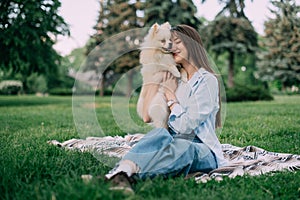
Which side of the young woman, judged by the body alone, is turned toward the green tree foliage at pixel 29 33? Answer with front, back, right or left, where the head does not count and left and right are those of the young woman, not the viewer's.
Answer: right

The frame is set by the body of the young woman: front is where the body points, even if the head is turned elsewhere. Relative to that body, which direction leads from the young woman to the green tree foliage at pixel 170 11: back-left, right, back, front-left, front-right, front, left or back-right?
right

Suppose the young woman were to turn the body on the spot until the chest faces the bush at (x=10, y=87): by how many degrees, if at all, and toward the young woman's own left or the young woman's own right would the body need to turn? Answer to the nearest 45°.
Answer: approximately 45° to the young woman's own right

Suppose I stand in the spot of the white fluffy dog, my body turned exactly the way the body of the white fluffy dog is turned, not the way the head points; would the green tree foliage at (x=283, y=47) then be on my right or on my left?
on my left

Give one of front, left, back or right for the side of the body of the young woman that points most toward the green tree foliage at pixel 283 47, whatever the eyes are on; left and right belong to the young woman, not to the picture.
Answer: right

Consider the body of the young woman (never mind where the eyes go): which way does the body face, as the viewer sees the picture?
to the viewer's left
